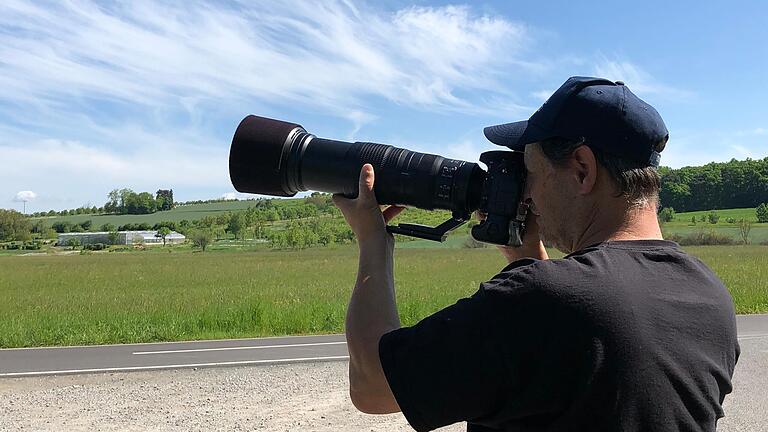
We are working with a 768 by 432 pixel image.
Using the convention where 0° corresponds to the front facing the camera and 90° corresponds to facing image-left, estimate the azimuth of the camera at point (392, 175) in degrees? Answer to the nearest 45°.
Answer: approximately 90°

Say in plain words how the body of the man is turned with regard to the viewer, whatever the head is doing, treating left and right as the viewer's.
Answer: facing away from the viewer and to the left of the viewer
